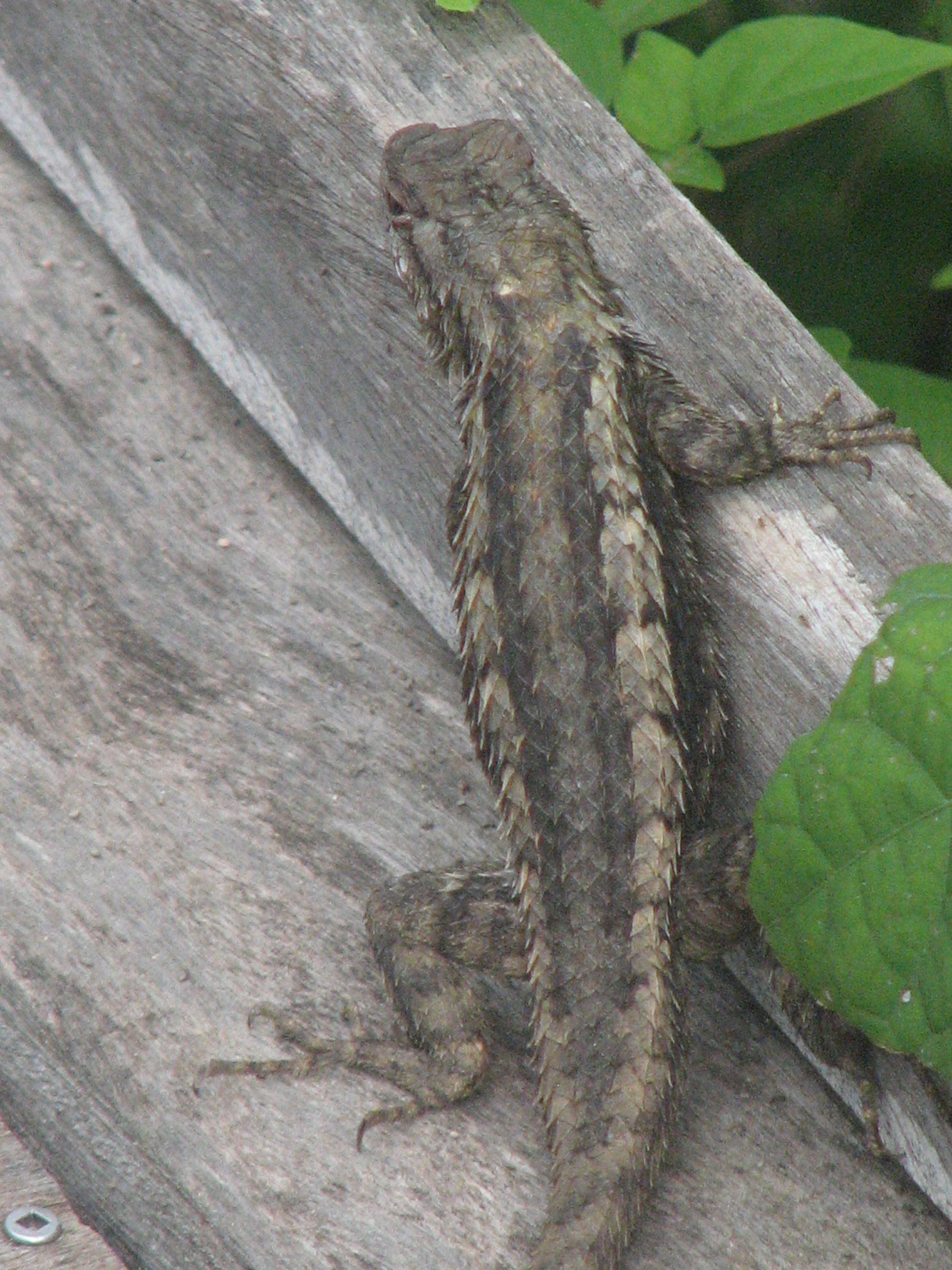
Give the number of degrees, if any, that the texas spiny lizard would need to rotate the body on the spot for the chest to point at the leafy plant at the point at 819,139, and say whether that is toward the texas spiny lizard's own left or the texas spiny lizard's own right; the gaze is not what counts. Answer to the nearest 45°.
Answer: approximately 45° to the texas spiny lizard's own right

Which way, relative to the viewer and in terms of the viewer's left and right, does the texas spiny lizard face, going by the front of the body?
facing away from the viewer
